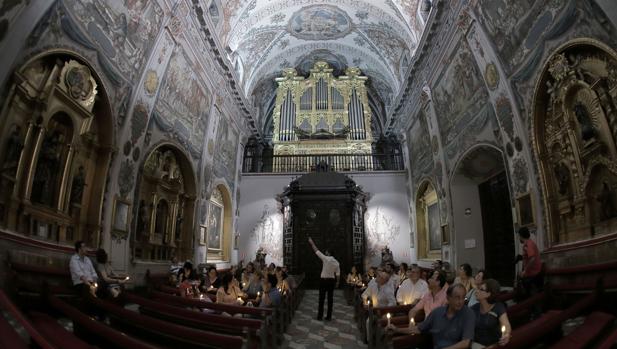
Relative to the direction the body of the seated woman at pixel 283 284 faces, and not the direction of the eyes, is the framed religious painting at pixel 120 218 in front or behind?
in front

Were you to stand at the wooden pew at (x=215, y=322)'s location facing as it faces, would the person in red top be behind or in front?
behind

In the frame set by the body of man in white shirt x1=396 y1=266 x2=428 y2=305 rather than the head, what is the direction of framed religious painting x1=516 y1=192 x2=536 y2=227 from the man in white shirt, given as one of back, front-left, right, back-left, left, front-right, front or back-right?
left

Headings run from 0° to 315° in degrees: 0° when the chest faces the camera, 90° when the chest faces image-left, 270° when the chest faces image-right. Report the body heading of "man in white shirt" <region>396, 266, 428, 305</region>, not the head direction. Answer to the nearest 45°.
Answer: approximately 45°

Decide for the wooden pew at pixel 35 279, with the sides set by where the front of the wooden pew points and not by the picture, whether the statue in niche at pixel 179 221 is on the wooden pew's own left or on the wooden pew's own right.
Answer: on the wooden pew's own left

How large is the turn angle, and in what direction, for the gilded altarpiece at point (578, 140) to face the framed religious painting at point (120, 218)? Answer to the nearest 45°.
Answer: approximately 45° to its right

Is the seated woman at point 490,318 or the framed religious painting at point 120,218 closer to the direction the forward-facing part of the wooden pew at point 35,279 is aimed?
the seated woman

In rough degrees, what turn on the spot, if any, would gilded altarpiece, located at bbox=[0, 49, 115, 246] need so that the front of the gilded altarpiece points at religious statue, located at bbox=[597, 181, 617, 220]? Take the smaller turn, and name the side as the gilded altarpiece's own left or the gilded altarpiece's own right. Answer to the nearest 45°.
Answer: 0° — it already faces it

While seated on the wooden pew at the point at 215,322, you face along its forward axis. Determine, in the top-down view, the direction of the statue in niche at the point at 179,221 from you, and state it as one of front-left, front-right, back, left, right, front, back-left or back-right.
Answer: back-right
